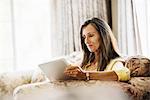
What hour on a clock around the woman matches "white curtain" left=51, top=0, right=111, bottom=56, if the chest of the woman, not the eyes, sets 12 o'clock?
The white curtain is roughly at 4 o'clock from the woman.

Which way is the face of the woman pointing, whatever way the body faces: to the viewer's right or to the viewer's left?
to the viewer's left

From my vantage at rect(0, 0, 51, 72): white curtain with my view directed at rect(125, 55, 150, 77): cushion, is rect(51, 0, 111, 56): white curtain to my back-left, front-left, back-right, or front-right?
front-left

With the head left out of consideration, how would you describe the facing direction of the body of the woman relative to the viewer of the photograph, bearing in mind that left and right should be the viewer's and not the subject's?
facing the viewer and to the left of the viewer

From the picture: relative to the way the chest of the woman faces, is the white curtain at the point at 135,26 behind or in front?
behind
